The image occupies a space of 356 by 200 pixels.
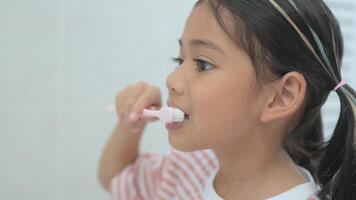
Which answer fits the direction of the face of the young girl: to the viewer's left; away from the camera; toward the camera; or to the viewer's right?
to the viewer's left

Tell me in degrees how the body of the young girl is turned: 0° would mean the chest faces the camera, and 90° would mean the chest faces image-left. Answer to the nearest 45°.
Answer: approximately 45°
